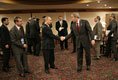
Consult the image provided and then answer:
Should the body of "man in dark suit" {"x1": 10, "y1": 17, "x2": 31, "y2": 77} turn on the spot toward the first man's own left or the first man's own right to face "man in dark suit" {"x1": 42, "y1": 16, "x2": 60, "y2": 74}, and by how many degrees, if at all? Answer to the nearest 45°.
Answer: approximately 45° to the first man's own left

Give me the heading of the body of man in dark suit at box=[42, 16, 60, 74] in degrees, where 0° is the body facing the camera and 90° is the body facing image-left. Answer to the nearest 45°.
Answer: approximately 270°

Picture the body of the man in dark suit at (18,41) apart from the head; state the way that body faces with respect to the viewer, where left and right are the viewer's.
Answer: facing the viewer and to the right of the viewer

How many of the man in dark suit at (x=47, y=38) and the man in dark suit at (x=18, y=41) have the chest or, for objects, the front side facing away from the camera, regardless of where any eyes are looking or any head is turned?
0

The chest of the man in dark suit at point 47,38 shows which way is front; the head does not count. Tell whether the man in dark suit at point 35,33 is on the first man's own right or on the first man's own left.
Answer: on the first man's own left

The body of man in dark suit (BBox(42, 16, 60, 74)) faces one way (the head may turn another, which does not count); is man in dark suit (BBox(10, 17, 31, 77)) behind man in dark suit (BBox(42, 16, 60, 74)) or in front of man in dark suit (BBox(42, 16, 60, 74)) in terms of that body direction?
behind
